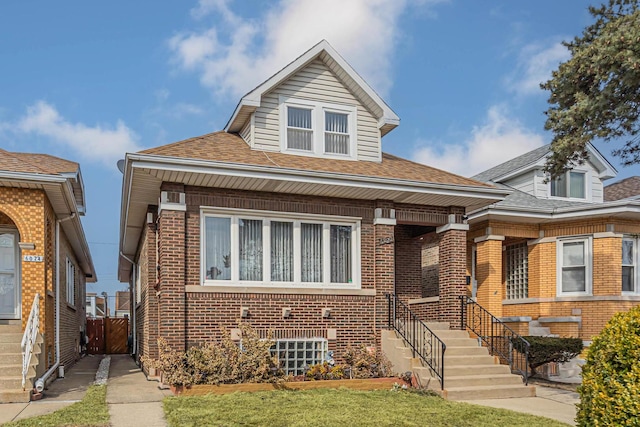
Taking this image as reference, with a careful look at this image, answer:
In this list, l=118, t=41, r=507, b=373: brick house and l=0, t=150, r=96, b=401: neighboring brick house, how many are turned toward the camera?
2

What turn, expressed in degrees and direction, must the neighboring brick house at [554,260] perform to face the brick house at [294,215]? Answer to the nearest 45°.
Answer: approximately 90° to its right

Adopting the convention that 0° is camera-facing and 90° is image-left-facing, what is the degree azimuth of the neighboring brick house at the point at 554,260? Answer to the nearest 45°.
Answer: approximately 315°

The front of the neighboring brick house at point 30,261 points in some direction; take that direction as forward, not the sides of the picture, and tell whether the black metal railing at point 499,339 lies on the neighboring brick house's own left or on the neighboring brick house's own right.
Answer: on the neighboring brick house's own left

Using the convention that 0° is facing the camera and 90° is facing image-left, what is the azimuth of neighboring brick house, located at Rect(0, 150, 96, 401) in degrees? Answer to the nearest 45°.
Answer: approximately 0°

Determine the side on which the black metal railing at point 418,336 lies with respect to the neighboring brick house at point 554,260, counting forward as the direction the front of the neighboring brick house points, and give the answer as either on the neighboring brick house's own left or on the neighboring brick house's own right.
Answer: on the neighboring brick house's own right

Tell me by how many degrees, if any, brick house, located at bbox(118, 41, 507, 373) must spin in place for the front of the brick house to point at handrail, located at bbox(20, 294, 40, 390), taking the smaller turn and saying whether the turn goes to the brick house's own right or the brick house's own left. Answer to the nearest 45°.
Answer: approximately 45° to the brick house's own right

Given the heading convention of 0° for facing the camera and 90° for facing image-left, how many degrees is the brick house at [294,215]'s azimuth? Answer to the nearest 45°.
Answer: approximately 0°
